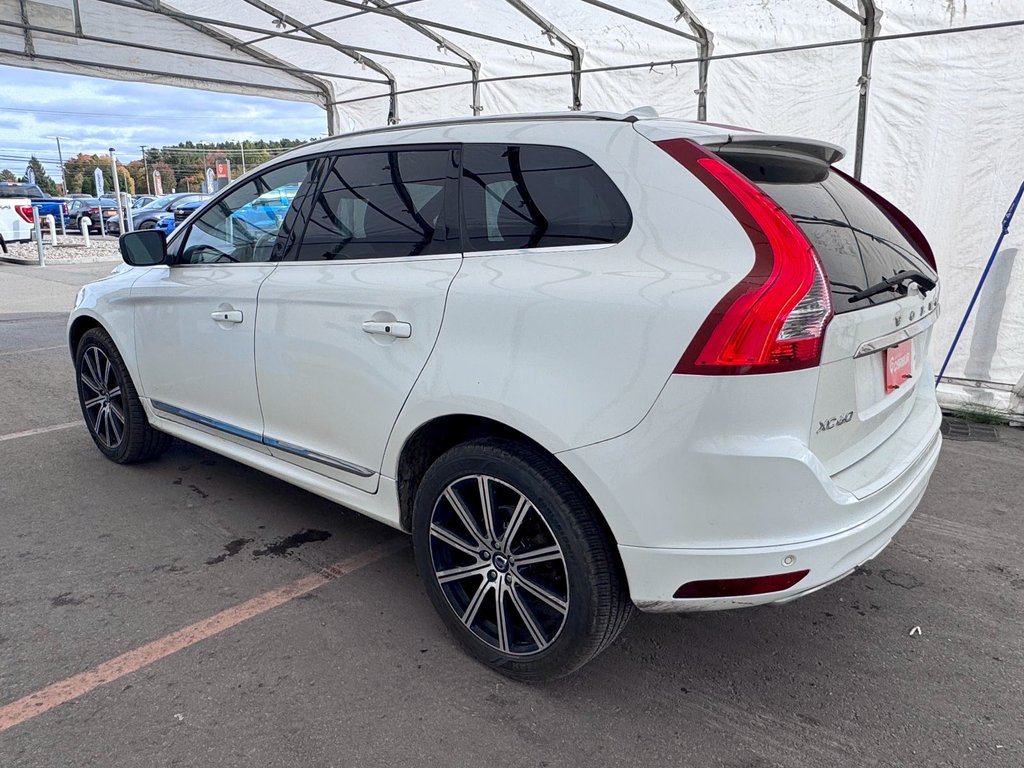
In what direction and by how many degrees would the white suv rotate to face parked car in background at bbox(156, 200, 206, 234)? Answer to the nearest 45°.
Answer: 0° — it already faces it

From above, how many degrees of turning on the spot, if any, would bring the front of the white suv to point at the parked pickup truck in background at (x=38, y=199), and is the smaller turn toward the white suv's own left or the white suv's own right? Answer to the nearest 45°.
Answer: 0° — it already faces it

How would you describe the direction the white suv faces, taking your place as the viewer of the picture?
facing away from the viewer and to the left of the viewer

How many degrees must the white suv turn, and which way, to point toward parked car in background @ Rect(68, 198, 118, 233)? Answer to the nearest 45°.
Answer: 0° — it already faces it
